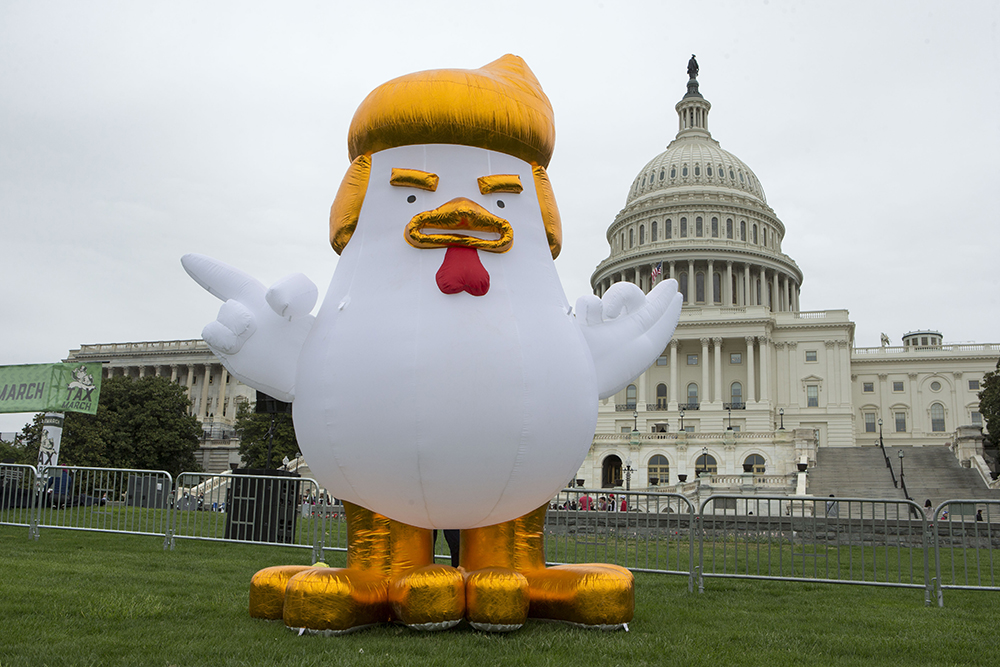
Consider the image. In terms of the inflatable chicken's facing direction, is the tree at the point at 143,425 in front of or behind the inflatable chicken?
behind

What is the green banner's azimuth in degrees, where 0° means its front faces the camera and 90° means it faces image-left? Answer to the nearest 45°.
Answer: approximately 0°

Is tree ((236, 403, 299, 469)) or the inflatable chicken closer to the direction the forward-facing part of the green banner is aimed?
the inflatable chicken

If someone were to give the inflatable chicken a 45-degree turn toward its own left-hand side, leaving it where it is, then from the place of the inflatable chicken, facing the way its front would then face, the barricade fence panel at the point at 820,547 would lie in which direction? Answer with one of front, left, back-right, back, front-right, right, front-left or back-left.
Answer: left

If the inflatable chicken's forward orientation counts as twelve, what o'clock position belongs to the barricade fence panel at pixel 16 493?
The barricade fence panel is roughly at 5 o'clock from the inflatable chicken.

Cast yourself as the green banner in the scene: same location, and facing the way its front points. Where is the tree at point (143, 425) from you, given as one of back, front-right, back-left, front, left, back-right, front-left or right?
back

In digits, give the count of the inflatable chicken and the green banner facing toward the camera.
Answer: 2

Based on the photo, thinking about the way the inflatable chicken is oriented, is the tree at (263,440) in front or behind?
behind

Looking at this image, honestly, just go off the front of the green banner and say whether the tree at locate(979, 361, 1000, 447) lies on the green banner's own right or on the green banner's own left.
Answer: on the green banner's own left

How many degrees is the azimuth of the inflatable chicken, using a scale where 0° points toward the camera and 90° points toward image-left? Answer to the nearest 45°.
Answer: approximately 0°

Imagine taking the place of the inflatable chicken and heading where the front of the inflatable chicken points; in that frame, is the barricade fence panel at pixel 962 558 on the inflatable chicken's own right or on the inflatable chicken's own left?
on the inflatable chicken's own left
